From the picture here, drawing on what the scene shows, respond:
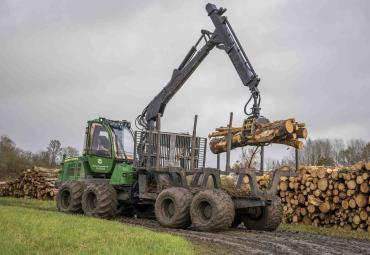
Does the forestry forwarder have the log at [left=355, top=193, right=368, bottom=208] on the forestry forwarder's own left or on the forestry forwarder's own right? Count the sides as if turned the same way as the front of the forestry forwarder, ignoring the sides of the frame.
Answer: on the forestry forwarder's own right

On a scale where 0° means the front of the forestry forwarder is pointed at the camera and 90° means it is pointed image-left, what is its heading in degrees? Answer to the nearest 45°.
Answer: approximately 135°
